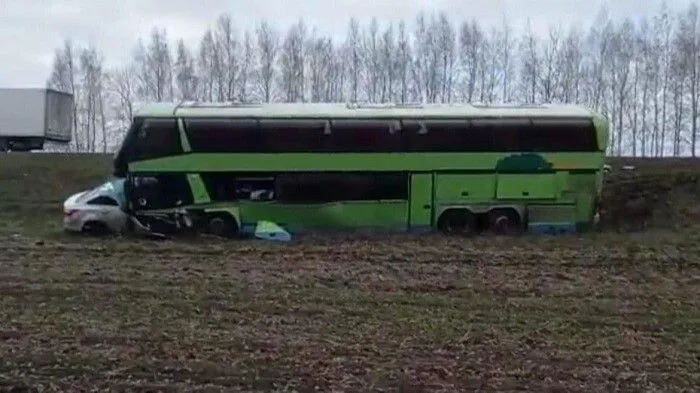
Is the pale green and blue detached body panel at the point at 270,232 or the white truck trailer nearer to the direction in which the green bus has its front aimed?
the pale green and blue detached body panel

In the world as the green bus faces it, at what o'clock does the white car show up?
The white car is roughly at 12 o'clock from the green bus.

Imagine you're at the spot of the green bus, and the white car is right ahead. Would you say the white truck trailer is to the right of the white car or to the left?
right

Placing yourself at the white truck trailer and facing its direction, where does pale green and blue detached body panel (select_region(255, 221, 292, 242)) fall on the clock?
The pale green and blue detached body panel is roughly at 7 o'clock from the white truck trailer.

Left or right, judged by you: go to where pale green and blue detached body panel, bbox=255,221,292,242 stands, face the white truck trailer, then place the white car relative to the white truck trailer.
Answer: left

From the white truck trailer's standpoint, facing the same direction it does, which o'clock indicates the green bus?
The green bus is roughly at 7 o'clock from the white truck trailer.

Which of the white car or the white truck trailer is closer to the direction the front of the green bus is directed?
the white car

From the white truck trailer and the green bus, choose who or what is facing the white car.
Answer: the green bus

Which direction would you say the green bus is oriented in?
to the viewer's left
